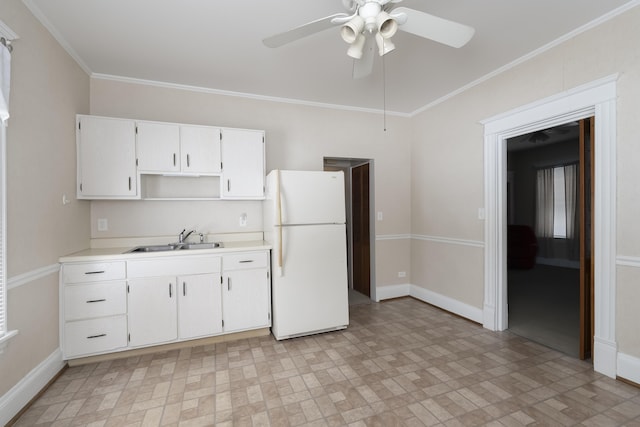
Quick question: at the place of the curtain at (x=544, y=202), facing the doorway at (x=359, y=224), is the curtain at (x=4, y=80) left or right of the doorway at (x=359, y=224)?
left

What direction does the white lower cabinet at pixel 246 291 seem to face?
toward the camera

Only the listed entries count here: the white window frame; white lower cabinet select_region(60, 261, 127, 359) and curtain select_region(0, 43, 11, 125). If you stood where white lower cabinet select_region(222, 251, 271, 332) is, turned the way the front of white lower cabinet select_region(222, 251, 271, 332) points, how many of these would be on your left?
0

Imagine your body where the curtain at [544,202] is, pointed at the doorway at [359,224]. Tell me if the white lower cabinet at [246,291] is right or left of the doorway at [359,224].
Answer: left

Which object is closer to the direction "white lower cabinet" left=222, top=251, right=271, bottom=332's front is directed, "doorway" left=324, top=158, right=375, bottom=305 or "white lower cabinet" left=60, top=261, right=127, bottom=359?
the white lower cabinet

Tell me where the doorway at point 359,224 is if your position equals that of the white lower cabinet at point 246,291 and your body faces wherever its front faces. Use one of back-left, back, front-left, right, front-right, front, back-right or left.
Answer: back-left

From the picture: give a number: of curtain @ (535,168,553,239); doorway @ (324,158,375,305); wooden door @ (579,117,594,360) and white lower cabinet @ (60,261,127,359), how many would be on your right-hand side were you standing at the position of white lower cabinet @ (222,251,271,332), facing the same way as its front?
1

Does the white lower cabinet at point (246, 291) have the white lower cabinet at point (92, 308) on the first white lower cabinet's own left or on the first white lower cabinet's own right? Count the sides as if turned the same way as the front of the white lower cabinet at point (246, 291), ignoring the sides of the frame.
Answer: on the first white lower cabinet's own right

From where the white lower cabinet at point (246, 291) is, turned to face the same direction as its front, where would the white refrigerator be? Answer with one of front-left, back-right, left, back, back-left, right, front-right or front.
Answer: left

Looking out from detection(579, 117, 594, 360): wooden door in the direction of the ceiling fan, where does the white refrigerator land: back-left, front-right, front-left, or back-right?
front-right

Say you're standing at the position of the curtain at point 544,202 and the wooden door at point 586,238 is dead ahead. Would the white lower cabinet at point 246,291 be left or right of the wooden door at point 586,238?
right

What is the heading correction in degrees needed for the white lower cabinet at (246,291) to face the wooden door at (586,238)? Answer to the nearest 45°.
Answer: approximately 45° to its left

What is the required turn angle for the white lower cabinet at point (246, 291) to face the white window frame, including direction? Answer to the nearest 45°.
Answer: approximately 45° to its right

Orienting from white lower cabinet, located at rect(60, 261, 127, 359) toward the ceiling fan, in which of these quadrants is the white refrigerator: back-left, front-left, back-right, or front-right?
front-left

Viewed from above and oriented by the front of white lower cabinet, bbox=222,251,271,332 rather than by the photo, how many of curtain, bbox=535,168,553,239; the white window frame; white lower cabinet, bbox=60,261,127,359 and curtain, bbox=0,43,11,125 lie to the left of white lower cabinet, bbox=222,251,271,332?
1

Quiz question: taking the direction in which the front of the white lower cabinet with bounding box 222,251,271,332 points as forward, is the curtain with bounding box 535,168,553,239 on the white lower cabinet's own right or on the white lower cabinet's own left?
on the white lower cabinet's own left
